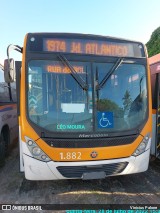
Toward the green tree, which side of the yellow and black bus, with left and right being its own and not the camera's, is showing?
back

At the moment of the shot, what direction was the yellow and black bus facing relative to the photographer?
facing the viewer
